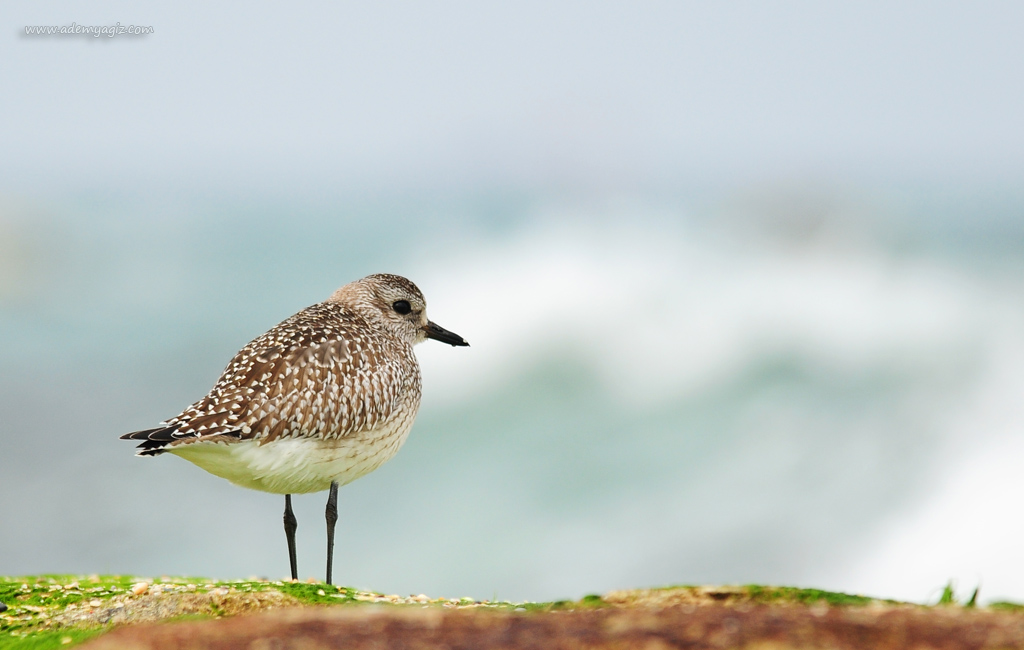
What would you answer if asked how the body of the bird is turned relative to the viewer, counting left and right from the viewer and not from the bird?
facing to the right of the viewer
